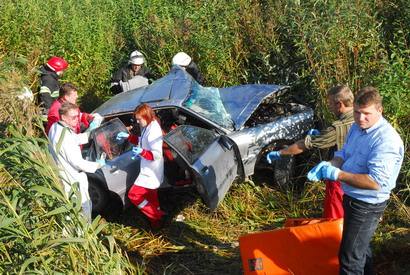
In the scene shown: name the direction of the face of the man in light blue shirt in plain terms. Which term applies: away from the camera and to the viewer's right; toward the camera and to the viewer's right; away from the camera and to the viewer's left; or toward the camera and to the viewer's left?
toward the camera and to the viewer's left

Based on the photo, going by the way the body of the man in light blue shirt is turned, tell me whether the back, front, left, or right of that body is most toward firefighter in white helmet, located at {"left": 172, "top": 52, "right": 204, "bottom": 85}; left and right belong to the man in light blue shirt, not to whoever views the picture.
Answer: right

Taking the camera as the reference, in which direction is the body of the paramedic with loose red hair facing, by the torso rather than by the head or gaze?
to the viewer's left

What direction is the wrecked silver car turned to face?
to the viewer's right

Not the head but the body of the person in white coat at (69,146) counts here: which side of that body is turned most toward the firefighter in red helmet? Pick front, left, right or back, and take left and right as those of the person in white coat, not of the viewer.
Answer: left

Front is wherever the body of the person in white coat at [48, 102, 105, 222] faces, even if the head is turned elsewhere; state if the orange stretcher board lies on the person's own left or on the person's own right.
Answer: on the person's own right

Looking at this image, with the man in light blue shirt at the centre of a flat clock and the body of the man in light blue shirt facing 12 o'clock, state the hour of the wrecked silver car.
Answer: The wrecked silver car is roughly at 3 o'clock from the man in light blue shirt.

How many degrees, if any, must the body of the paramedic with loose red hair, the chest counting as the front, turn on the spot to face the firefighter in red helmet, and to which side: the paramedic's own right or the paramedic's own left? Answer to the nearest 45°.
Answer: approximately 45° to the paramedic's own right

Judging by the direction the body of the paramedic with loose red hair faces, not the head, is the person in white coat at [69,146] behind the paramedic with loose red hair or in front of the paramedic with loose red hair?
in front

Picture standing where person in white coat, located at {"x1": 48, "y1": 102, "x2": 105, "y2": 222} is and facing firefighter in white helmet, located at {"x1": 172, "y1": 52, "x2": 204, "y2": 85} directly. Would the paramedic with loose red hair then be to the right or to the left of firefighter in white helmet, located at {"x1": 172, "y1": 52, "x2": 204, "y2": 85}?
right

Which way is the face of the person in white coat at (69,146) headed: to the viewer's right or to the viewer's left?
to the viewer's right

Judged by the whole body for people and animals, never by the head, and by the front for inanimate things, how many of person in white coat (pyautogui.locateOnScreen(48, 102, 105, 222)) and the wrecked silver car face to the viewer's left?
0

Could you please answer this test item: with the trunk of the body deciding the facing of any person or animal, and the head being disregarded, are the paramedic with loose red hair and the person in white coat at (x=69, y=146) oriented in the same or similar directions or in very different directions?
very different directions

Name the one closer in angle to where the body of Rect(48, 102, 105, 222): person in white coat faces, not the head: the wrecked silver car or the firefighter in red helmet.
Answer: the wrecked silver car

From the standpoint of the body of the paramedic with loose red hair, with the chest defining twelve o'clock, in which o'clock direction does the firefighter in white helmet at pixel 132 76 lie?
The firefighter in white helmet is roughly at 3 o'clock from the paramedic with loose red hair.

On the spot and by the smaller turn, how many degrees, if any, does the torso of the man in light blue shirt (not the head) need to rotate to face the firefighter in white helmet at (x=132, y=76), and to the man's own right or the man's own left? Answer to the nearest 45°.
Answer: approximately 90° to the man's own right

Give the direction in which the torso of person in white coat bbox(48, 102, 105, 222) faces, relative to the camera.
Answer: to the viewer's right

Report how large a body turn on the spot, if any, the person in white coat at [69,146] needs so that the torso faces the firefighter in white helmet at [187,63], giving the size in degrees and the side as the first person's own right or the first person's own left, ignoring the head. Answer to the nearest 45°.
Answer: approximately 45° to the first person's own left
